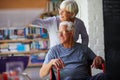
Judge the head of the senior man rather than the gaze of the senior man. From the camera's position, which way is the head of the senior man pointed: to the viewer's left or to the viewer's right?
to the viewer's left

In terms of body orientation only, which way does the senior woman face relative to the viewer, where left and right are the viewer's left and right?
facing the viewer and to the left of the viewer

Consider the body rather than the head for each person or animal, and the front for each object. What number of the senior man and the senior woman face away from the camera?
0

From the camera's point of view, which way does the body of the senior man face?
toward the camera
